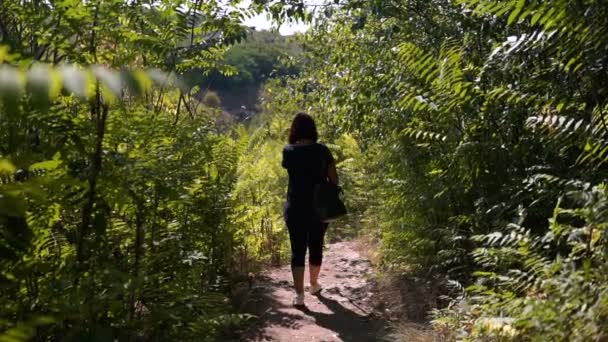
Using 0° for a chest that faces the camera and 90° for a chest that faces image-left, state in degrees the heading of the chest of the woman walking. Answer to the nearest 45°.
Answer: approximately 180°

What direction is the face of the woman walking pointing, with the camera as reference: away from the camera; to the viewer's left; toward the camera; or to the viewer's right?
away from the camera
